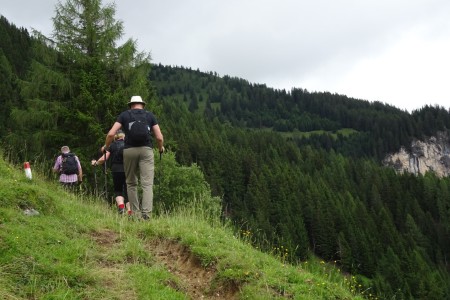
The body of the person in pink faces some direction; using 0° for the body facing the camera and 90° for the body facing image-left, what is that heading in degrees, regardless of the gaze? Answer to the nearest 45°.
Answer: approximately 180°

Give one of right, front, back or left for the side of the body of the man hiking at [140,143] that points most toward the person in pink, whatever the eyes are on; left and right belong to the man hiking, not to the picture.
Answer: front

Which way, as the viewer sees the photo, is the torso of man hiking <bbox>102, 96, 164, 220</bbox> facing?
away from the camera

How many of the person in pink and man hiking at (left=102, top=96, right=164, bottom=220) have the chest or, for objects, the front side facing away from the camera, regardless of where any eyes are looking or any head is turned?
2

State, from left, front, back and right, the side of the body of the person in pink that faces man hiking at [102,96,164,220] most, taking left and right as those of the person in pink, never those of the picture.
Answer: back
